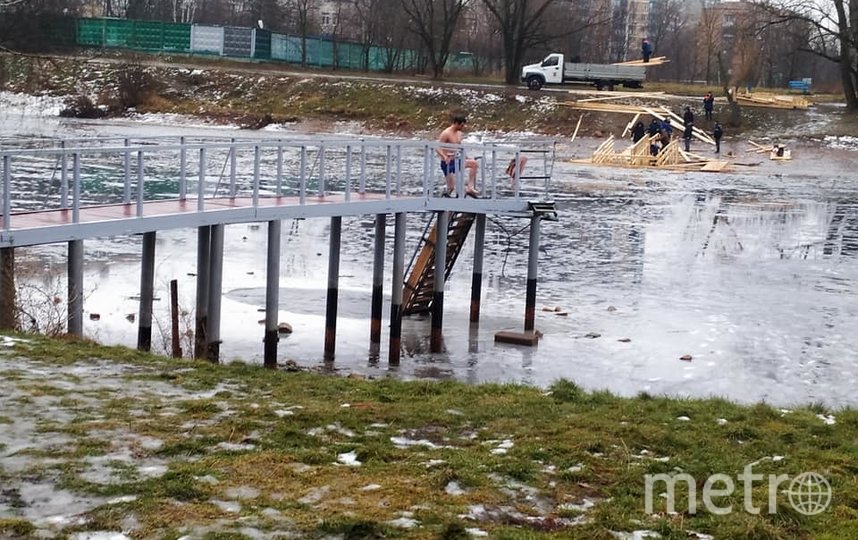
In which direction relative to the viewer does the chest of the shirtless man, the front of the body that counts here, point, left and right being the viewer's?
facing the viewer and to the right of the viewer
